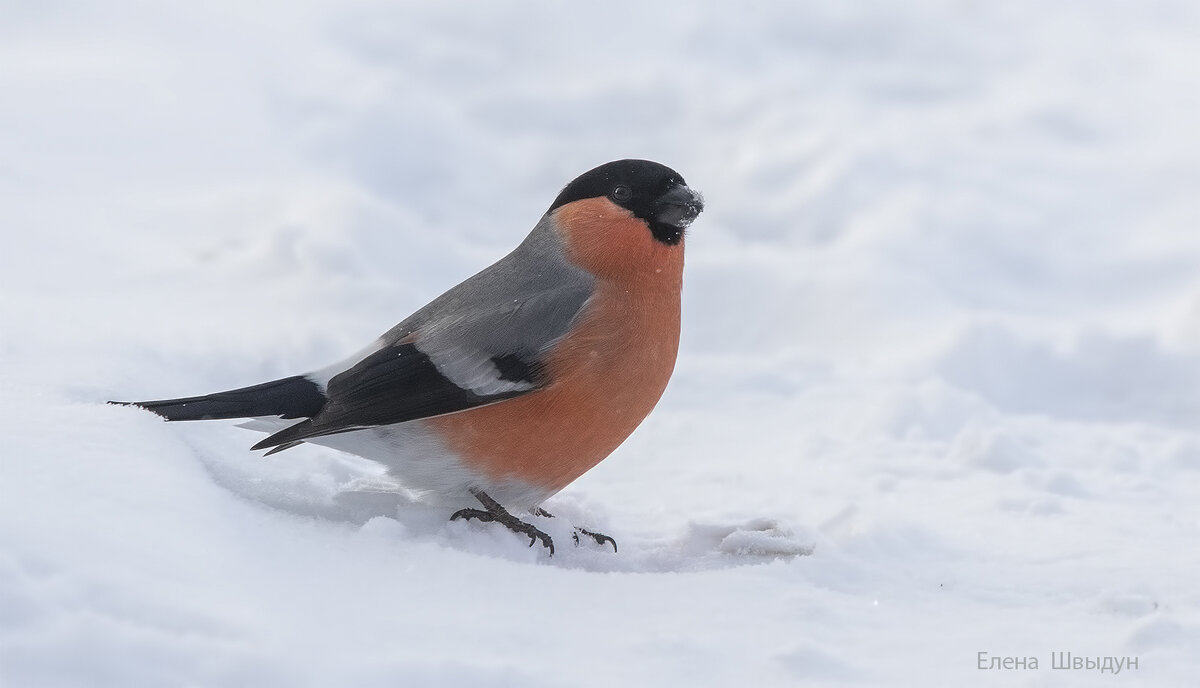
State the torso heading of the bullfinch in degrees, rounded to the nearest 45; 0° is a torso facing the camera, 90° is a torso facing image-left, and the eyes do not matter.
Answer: approximately 270°
